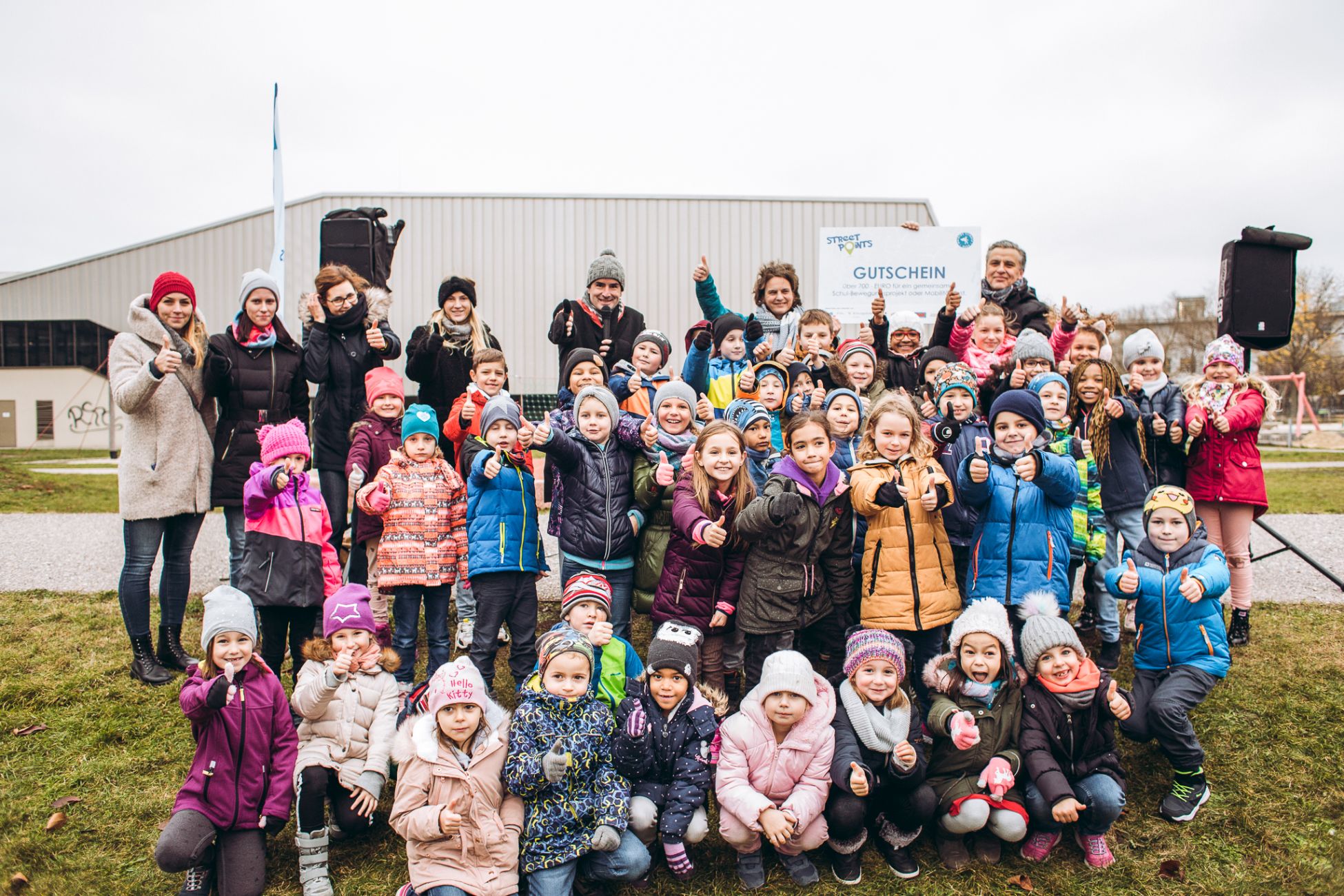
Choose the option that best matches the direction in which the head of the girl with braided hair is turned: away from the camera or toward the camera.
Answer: toward the camera

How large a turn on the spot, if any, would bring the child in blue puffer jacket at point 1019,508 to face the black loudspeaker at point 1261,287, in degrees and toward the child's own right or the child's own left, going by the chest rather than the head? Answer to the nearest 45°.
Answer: approximately 135° to the child's own left

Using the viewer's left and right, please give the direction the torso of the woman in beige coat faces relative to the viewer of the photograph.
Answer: facing the viewer and to the right of the viewer

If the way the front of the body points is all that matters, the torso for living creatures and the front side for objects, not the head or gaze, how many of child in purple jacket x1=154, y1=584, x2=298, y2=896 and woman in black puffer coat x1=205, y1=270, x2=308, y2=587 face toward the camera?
2

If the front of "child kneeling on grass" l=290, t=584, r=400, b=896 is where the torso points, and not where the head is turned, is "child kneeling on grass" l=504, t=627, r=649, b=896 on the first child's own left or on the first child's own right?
on the first child's own left

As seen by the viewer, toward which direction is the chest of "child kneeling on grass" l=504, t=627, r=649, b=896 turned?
toward the camera

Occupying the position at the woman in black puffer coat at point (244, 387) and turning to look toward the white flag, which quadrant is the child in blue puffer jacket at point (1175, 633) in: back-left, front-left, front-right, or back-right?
back-right

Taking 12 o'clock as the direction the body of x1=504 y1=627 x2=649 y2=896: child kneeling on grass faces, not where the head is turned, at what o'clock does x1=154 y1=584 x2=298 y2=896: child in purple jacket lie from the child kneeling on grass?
The child in purple jacket is roughly at 3 o'clock from the child kneeling on grass.

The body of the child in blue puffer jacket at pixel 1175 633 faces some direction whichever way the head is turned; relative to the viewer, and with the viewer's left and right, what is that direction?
facing the viewer

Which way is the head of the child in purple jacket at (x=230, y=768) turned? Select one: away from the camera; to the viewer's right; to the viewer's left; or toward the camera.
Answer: toward the camera

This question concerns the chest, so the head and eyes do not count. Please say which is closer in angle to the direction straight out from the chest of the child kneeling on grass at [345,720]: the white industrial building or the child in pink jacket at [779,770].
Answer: the child in pink jacket

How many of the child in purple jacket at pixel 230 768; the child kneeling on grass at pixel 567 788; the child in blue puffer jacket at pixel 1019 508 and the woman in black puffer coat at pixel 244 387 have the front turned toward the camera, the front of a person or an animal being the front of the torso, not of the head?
4

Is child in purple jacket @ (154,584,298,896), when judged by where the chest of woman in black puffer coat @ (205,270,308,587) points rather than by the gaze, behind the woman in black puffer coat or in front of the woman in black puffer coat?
in front

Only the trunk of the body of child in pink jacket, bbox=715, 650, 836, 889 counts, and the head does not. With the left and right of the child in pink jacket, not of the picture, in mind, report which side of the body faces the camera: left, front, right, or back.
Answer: front

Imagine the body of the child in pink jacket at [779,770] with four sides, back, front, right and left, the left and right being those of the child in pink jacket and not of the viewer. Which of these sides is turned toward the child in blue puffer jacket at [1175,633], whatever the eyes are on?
left

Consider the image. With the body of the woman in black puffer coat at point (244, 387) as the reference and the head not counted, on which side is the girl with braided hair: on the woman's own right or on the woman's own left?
on the woman's own left
